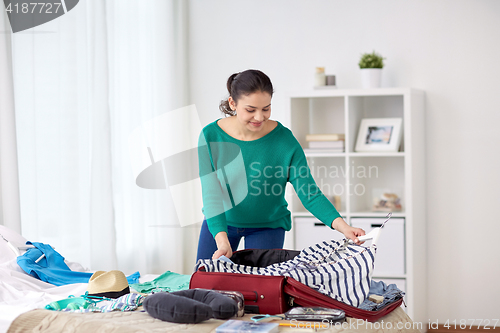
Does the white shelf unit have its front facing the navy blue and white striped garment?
yes

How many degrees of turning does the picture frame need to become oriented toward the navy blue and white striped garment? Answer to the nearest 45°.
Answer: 0° — it already faces it

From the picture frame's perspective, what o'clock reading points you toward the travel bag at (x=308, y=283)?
The travel bag is roughly at 12 o'clock from the picture frame.

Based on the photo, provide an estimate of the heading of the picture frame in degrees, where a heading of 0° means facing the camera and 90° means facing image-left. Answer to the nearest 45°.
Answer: approximately 0°

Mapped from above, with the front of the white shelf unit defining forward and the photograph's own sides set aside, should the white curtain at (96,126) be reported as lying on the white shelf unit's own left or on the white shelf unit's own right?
on the white shelf unit's own right

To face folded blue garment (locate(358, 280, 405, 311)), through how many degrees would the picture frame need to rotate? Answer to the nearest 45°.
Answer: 0° — it already faces it

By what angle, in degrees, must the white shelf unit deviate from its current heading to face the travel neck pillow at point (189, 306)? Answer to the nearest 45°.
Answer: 0° — it already faces it

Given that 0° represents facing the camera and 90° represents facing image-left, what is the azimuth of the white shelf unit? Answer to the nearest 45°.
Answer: approximately 0°

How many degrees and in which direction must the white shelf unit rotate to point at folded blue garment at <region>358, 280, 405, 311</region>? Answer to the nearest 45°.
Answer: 0° — it already faces it

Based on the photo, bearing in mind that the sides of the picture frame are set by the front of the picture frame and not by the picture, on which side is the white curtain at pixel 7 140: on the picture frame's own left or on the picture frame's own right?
on the picture frame's own right
